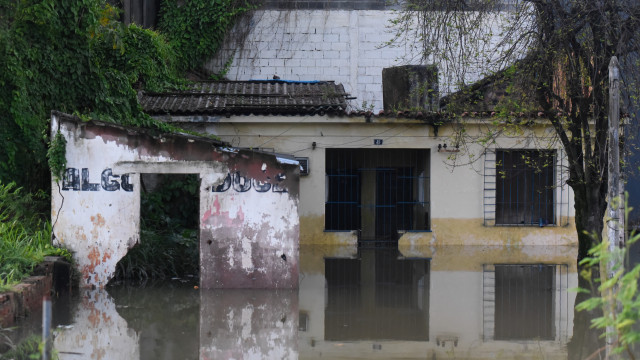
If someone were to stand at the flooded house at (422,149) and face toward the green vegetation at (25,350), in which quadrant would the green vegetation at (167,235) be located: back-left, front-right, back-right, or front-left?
front-right

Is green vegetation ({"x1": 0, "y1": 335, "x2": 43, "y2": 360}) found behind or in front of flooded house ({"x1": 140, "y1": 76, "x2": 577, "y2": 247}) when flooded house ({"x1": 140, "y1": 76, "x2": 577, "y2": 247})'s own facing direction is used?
in front

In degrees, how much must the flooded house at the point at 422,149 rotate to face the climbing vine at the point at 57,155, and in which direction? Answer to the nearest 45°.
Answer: approximately 45° to its right

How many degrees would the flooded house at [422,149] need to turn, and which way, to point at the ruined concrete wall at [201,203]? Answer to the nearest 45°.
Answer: approximately 45° to its right

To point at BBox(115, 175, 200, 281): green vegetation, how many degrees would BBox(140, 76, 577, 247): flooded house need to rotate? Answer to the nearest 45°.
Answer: approximately 45° to its right

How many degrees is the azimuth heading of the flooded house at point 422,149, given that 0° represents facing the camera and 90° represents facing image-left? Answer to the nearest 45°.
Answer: approximately 0°
